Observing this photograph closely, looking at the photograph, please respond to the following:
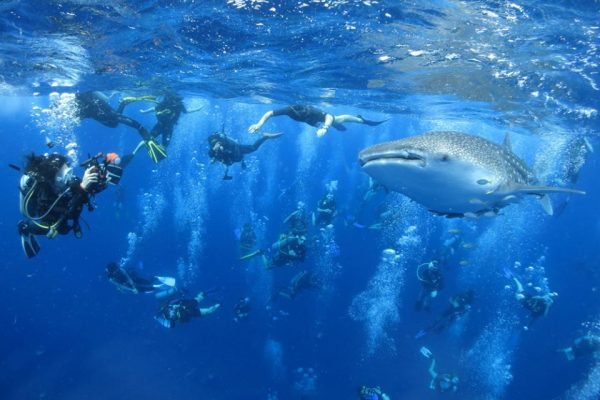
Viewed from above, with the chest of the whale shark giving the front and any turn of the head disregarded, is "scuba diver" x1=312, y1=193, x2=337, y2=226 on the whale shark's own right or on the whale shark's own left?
on the whale shark's own right

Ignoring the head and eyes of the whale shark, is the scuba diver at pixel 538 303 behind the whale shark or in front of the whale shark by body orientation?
behind

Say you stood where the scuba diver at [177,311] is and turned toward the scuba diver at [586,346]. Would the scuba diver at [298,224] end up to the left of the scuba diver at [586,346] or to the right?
left

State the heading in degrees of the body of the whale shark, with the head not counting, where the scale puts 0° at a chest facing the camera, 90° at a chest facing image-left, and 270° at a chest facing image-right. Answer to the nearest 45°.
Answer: approximately 45°

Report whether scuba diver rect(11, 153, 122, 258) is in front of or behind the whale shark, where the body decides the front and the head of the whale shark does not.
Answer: in front
